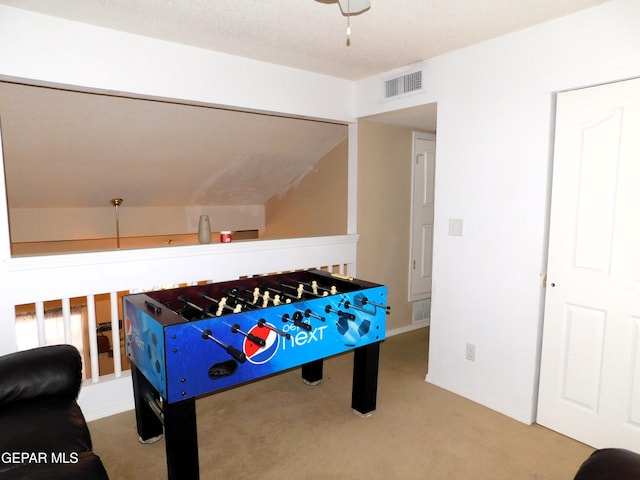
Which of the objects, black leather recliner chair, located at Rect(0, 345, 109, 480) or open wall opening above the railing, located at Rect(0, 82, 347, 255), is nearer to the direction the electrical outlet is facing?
the black leather recliner chair

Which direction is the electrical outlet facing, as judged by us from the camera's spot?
facing the viewer and to the left of the viewer

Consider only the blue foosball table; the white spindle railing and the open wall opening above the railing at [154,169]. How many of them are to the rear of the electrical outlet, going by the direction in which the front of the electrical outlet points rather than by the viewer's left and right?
0

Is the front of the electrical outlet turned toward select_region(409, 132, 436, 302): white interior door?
no

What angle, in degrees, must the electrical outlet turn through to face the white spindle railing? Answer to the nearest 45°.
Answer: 0° — it already faces it

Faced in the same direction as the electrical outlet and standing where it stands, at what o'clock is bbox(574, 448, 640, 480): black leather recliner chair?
The black leather recliner chair is roughly at 10 o'clock from the electrical outlet.

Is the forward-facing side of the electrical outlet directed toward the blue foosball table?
yes

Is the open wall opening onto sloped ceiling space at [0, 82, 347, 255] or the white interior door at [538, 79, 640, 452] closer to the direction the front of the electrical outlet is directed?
the open wall opening onto sloped ceiling space

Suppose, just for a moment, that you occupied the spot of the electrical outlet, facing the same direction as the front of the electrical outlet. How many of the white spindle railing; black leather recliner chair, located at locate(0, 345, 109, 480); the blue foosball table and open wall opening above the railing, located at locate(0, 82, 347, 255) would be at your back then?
0

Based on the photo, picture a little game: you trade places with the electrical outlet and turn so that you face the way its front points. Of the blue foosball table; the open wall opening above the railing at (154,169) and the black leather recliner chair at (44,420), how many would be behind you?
0

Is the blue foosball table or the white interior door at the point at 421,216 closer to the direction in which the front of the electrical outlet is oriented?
the blue foosball table

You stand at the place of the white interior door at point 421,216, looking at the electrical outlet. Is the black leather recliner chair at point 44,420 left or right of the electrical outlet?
right

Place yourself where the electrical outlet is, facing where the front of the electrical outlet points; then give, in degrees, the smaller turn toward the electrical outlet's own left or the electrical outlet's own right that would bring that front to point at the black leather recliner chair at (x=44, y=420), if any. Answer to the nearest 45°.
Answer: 0° — it already faces it

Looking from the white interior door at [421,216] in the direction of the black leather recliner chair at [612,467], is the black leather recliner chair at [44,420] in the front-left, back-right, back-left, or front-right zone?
front-right
